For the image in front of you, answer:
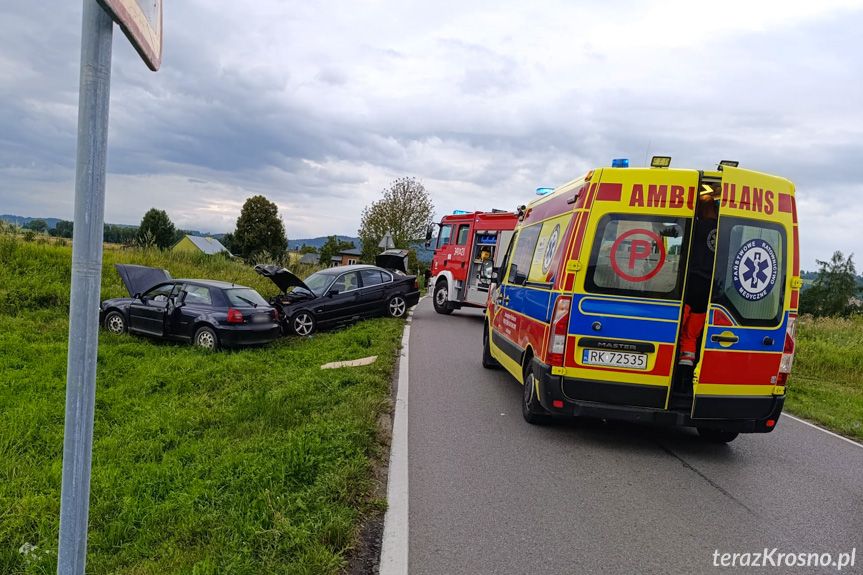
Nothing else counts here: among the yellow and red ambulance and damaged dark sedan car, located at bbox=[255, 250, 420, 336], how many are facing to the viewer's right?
0

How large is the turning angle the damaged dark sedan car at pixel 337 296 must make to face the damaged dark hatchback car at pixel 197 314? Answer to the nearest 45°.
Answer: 0° — it already faces it

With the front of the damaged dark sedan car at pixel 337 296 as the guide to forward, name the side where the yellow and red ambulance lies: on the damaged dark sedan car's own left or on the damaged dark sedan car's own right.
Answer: on the damaged dark sedan car's own left

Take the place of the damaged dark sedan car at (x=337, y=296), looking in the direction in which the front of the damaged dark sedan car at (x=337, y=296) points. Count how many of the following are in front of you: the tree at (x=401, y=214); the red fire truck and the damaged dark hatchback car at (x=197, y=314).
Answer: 1

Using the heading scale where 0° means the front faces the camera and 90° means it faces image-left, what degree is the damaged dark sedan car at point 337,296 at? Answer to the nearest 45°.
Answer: approximately 45°

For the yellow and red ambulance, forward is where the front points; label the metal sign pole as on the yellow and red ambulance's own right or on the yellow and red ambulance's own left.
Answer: on the yellow and red ambulance's own left

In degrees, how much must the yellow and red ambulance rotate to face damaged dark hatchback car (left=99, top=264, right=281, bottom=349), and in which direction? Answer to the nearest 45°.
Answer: approximately 45° to its left

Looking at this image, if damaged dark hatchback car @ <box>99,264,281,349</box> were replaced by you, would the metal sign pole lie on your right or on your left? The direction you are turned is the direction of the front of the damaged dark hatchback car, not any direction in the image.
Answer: on your left

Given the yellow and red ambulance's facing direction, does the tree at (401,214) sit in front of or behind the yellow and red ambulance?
in front

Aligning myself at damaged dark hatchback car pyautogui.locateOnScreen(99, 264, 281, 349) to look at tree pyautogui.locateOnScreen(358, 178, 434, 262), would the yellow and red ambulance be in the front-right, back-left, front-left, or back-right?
back-right

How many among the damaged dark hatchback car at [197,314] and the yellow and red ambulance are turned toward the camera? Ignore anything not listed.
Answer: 0

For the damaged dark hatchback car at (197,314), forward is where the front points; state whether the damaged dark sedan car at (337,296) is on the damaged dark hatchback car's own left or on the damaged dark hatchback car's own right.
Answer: on the damaged dark hatchback car's own right

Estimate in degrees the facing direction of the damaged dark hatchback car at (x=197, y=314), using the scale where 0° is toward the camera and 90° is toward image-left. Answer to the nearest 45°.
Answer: approximately 135°

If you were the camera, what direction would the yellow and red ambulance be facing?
facing away from the viewer and to the left of the viewer
